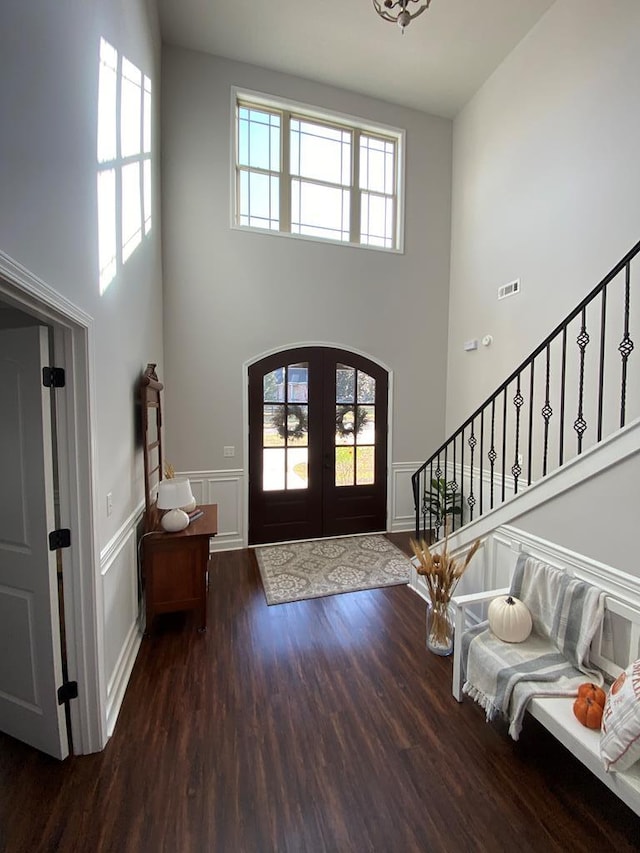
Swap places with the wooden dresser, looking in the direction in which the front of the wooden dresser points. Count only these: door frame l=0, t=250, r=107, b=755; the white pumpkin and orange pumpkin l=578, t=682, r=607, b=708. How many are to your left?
0

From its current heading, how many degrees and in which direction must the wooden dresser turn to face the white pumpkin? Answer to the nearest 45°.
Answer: approximately 45° to its right

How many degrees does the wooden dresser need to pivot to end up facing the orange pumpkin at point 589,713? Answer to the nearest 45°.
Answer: approximately 45° to its right

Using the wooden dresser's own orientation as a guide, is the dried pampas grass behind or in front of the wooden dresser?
in front

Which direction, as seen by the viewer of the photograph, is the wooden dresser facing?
facing to the right of the viewer

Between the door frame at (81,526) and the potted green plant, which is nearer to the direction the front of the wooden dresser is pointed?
the potted green plant

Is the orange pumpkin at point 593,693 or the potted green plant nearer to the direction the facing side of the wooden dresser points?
the potted green plant

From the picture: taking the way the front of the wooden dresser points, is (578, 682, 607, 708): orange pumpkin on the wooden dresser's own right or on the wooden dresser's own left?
on the wooden dresser's own right

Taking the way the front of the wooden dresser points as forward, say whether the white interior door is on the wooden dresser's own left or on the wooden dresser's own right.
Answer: on the wooden dresser's own right

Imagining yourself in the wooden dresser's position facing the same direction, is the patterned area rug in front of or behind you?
in front

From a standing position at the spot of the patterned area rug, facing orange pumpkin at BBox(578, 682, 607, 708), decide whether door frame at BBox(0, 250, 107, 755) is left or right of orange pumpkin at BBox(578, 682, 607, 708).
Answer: right

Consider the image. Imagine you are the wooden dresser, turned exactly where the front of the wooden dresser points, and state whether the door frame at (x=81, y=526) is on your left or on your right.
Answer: on your right

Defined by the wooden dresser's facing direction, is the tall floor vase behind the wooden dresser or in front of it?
in front
